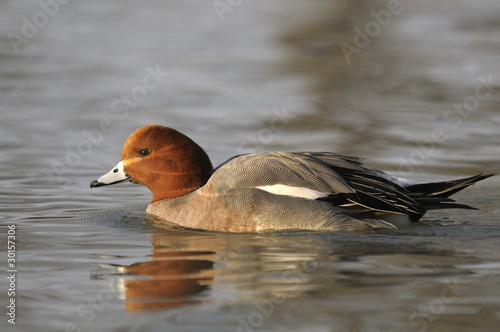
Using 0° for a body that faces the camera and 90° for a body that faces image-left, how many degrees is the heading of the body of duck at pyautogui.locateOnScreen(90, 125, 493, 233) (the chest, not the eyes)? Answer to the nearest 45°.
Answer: approximately 90°
